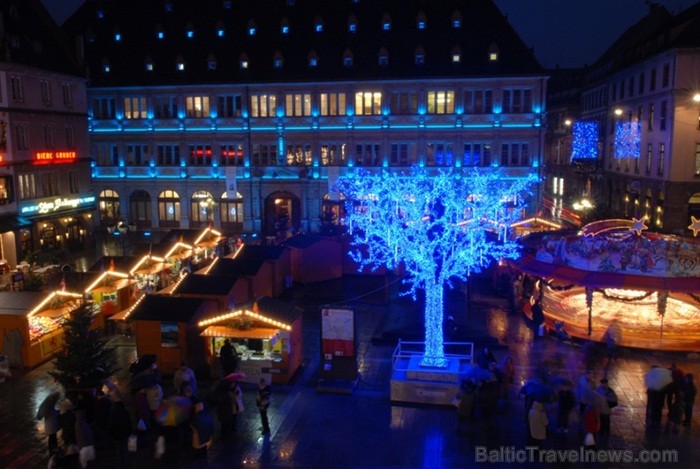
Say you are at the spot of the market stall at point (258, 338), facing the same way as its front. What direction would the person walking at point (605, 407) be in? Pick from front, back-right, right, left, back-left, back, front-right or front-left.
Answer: front-left

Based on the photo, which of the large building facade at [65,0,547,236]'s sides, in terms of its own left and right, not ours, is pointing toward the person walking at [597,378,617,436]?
front

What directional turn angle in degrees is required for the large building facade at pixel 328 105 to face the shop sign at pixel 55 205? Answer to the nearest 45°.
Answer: approximately 90° to its right

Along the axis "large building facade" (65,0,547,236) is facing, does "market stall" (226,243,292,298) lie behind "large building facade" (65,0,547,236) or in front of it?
in front

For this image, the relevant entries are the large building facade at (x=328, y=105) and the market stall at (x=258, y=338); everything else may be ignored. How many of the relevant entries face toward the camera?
2

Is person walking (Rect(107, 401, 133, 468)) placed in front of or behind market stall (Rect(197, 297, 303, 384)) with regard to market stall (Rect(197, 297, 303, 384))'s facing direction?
in front

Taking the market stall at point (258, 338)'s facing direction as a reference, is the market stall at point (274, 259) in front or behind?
behind

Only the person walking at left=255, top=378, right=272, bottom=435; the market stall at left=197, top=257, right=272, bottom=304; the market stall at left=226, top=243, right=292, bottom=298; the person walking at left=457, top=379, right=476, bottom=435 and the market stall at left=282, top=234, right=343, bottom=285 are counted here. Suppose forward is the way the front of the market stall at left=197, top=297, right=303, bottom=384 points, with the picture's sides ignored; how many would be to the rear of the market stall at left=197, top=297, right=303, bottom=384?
3

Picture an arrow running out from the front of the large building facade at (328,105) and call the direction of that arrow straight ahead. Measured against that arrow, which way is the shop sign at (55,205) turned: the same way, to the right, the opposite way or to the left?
to the left

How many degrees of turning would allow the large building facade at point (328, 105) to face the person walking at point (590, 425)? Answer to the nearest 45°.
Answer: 0° — it already faces them

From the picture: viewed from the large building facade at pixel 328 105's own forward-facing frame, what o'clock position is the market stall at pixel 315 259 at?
The market stall is roughly at 12 o'clock from the large building facade.

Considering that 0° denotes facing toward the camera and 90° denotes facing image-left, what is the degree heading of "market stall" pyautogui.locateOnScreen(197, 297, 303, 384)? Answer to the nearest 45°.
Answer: approximately 0°
